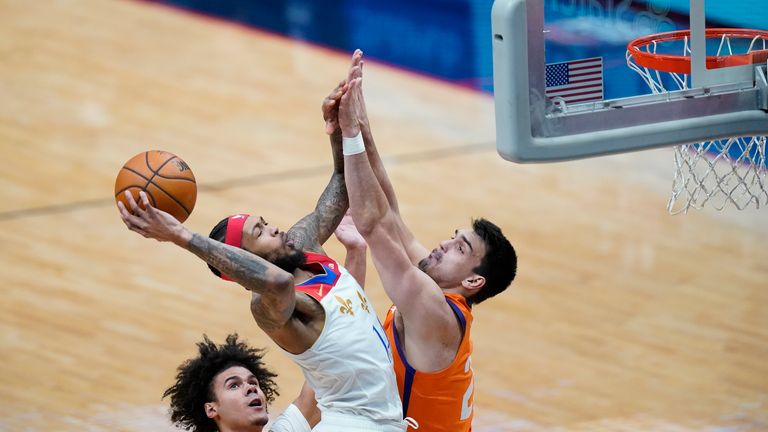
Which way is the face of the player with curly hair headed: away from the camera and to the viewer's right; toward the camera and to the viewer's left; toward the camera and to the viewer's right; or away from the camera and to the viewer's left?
toward the camera and to the viewer's right

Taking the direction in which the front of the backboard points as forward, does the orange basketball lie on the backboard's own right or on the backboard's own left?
on the backboard's own left

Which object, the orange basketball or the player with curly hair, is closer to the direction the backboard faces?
the player with curly hair
